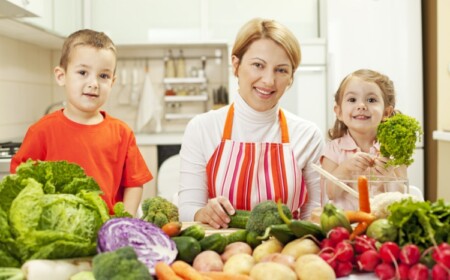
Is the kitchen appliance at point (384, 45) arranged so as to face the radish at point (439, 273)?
yes

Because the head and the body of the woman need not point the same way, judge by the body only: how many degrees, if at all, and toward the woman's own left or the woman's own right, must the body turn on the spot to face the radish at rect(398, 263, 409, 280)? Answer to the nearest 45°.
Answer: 0° — they already face it

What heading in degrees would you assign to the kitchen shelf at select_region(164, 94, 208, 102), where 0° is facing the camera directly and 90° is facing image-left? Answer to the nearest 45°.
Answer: approximately 0°

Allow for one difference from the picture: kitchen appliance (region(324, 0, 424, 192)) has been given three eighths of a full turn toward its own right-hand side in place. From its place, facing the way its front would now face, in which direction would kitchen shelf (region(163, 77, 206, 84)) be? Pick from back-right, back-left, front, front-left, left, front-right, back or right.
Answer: front-left

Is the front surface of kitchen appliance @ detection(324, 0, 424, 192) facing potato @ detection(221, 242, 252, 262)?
yes

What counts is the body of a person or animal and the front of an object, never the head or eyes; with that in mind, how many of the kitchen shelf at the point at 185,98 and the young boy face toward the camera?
2

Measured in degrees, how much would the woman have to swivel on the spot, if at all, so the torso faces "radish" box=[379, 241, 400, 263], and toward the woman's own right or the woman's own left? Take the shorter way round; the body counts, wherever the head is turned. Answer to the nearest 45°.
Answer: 0° — they already face it

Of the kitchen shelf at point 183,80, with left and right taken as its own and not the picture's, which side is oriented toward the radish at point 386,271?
front

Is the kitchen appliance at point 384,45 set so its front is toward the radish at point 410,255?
yes

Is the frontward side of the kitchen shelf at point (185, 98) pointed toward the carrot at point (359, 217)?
yes
